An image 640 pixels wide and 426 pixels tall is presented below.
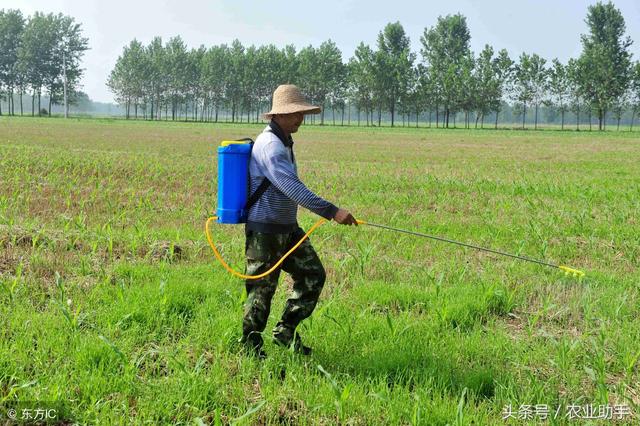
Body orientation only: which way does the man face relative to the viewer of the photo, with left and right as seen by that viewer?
facing to the right of the viewer

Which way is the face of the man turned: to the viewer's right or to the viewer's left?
to the viewer's right
